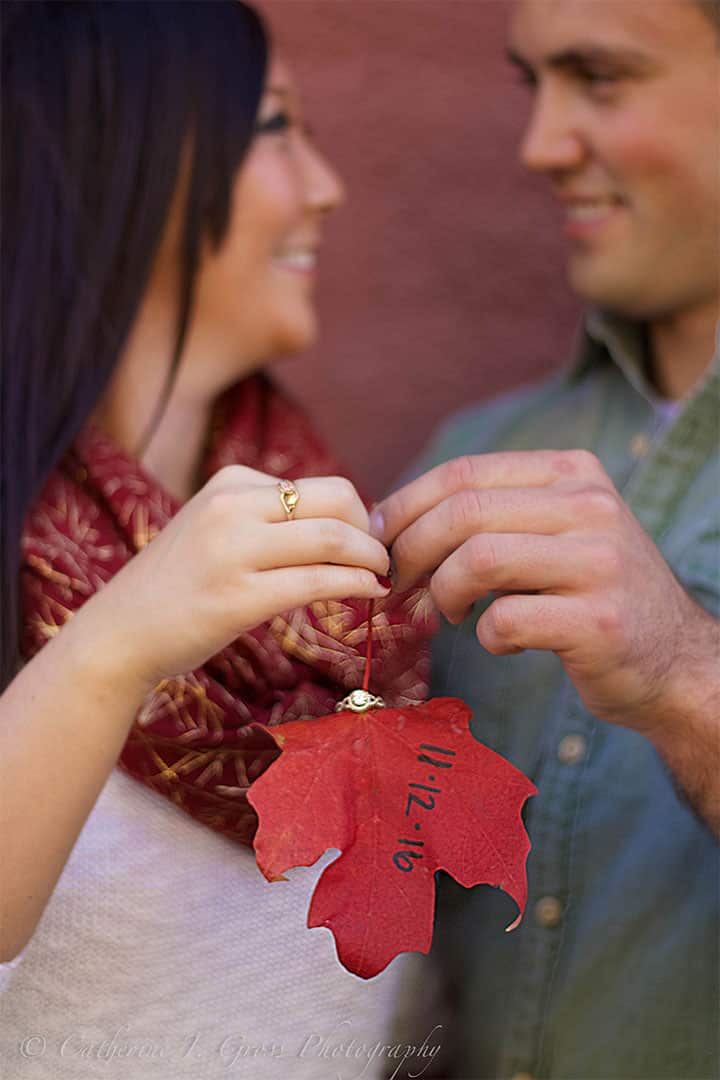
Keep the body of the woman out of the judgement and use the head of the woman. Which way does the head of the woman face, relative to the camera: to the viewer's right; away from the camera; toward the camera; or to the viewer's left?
to the viewer's right

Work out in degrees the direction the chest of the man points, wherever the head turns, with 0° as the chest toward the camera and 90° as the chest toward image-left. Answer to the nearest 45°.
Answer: approximately 45°
